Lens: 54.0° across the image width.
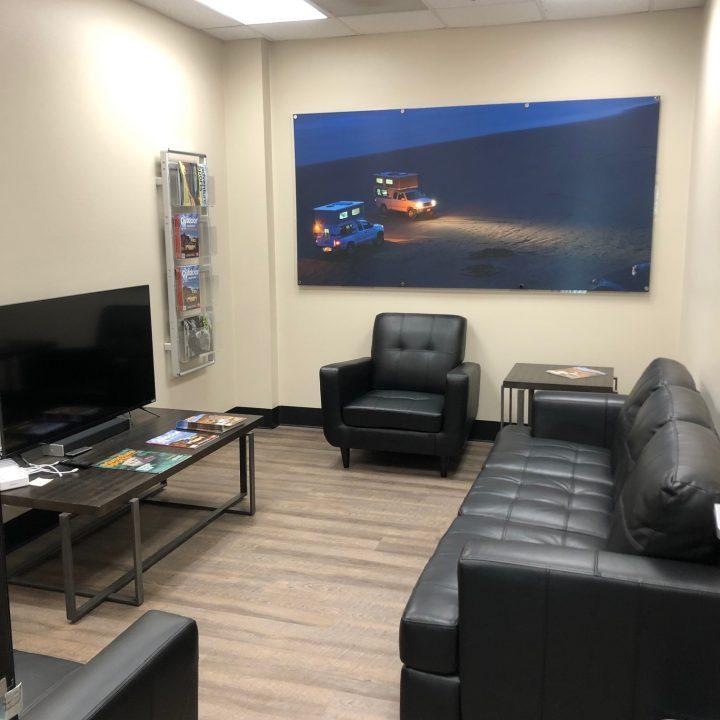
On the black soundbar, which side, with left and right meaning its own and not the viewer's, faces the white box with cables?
right

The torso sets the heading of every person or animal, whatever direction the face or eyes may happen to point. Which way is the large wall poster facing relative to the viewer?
toward the camera

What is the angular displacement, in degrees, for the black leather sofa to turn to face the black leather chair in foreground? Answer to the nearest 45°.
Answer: approximately 45° to its left

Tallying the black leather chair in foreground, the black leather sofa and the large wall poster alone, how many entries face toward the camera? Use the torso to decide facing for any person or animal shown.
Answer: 1

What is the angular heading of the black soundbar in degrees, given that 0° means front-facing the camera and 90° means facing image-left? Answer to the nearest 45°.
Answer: approximately 315°

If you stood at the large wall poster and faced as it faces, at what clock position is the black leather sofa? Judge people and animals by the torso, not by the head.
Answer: The black leather sofa is roughly at 12 o'clock from the large wall poster.

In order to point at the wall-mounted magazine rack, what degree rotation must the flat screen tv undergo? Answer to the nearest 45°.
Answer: approximately 90° to its left

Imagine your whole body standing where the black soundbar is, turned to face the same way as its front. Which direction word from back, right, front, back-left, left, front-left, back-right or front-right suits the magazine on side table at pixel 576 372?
front-left

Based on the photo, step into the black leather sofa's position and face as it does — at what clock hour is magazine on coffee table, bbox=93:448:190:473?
The magazine on coffee table is roughly at 1 o'clock from the black leather sofa.

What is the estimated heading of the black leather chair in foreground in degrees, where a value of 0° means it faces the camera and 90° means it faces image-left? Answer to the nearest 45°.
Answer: approximately 225°

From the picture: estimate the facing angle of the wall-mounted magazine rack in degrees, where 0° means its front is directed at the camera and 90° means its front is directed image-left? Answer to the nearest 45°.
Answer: approximately 315°

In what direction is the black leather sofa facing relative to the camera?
to the viewer's left

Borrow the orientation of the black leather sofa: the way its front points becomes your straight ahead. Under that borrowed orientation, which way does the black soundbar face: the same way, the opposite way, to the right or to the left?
the opposite way

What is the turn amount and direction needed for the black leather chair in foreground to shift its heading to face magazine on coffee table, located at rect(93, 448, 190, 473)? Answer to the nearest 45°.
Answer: approximately 45° to its left

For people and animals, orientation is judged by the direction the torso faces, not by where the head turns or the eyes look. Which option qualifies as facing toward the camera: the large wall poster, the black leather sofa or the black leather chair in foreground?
the large wall poster

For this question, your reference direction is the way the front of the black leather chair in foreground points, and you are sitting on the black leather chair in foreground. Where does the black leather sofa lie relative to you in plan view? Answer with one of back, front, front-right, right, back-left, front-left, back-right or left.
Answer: front-right

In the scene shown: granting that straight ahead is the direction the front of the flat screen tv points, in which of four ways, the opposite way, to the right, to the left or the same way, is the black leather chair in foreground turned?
to the left

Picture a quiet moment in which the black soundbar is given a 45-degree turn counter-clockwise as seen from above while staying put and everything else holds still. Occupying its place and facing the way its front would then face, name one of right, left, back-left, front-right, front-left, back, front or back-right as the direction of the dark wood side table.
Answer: front
